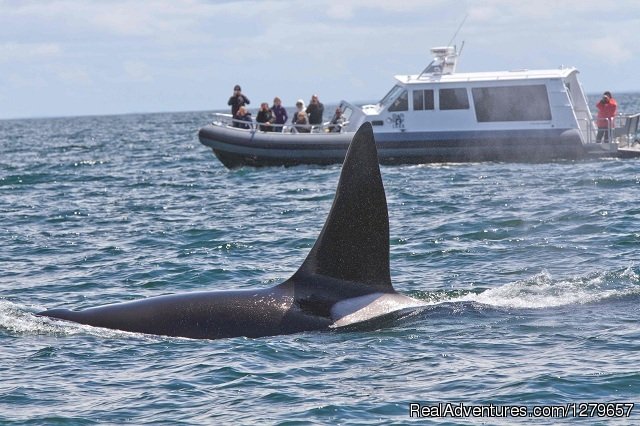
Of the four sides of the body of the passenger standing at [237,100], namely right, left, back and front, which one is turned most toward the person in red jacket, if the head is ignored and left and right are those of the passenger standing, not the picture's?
left

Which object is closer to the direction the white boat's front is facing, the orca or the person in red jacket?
the orca

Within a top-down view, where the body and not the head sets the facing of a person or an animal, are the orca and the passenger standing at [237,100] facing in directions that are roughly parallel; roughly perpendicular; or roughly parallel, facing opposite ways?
roughly perpendicular

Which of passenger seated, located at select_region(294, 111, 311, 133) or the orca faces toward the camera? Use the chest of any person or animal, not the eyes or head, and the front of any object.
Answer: the passenger seated

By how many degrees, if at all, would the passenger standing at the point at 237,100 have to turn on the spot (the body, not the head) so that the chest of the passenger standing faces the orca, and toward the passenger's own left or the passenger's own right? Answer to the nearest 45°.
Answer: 0° — they already face it

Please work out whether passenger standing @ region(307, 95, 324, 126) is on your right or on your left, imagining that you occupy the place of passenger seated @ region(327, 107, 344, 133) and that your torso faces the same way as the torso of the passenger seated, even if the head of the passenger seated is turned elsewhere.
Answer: on your right

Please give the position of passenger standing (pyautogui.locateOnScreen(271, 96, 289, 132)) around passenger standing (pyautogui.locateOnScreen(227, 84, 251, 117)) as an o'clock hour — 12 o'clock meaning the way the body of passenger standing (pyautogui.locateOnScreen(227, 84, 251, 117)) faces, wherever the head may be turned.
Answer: passenger standing (pyautogui.locateOnScreen(271, 96, 289, 132)) is roughly at 9 o'clock from passenger standing (pyautogui.locateOnScreen(227, 84, 251, 117)).

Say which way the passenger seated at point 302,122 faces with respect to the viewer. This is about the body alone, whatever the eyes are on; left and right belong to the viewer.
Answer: facing the viewer

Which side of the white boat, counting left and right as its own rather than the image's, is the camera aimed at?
left

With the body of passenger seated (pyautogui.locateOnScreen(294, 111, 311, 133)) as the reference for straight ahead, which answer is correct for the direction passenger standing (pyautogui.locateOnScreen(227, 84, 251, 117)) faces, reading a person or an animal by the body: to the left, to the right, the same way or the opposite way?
the same way

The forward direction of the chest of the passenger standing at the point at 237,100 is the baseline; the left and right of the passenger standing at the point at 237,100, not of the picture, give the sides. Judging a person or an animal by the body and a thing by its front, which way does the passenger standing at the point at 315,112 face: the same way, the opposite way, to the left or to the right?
the same way
